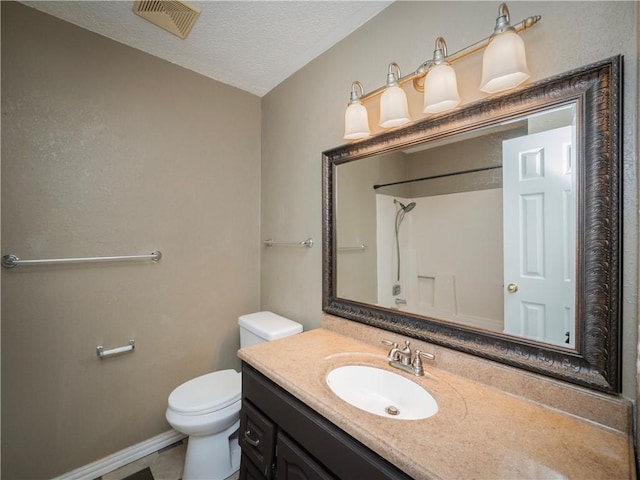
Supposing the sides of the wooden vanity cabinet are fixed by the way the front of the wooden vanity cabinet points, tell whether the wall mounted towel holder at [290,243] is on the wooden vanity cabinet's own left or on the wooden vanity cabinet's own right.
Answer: on the wooden vanity cabinet's own right

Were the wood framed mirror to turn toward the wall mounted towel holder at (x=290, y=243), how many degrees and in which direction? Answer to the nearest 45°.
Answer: approximately 45° to its right

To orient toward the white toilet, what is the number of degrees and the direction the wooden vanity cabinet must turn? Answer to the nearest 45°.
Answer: approximately 90° to its right

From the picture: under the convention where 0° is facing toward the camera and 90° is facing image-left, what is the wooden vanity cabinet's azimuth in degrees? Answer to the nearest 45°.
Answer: approximately 45°

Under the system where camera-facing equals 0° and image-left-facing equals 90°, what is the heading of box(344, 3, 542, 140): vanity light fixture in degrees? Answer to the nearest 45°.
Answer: approximately 45°
